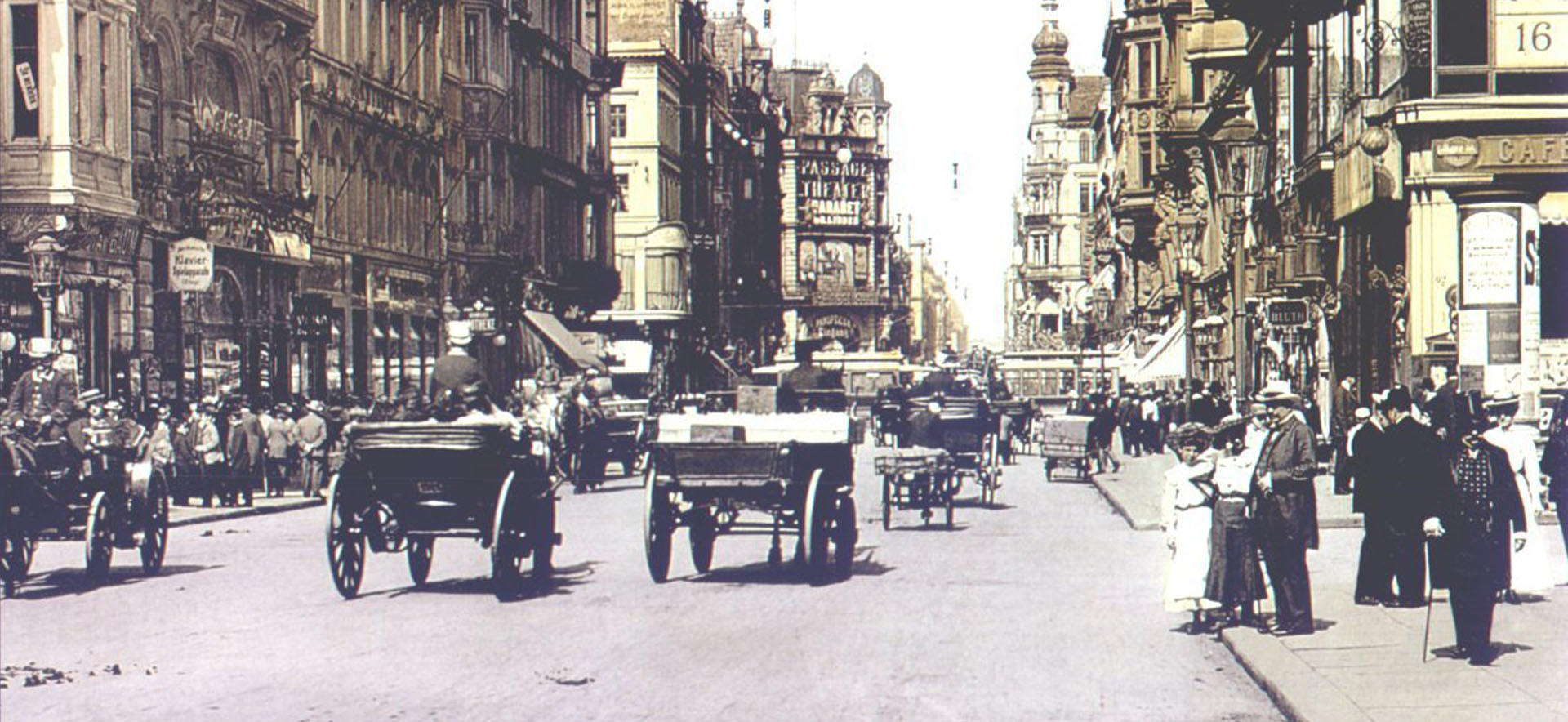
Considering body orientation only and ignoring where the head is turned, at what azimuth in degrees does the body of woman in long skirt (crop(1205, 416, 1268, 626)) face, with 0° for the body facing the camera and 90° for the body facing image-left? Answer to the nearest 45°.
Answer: approximately 45°

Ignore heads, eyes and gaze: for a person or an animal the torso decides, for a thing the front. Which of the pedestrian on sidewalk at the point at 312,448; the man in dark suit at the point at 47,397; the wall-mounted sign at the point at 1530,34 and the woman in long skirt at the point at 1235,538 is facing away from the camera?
the pedestrian on sidewalk

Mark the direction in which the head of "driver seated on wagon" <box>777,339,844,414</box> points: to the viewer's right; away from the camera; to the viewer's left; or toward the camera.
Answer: away from the camera

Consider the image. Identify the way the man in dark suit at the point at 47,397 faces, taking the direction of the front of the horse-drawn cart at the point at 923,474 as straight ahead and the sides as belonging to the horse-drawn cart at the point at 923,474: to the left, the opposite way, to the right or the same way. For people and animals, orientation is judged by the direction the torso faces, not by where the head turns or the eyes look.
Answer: the opposite way

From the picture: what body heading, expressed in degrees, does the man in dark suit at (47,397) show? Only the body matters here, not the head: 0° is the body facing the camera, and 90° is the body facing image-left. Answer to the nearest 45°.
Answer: approximately 45°

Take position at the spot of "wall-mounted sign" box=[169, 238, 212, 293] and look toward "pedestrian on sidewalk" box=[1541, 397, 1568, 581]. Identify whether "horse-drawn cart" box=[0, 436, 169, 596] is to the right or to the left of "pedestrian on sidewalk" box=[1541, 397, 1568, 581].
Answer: right

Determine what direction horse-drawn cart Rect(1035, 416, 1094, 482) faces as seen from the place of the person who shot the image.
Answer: facing away from the viewer
